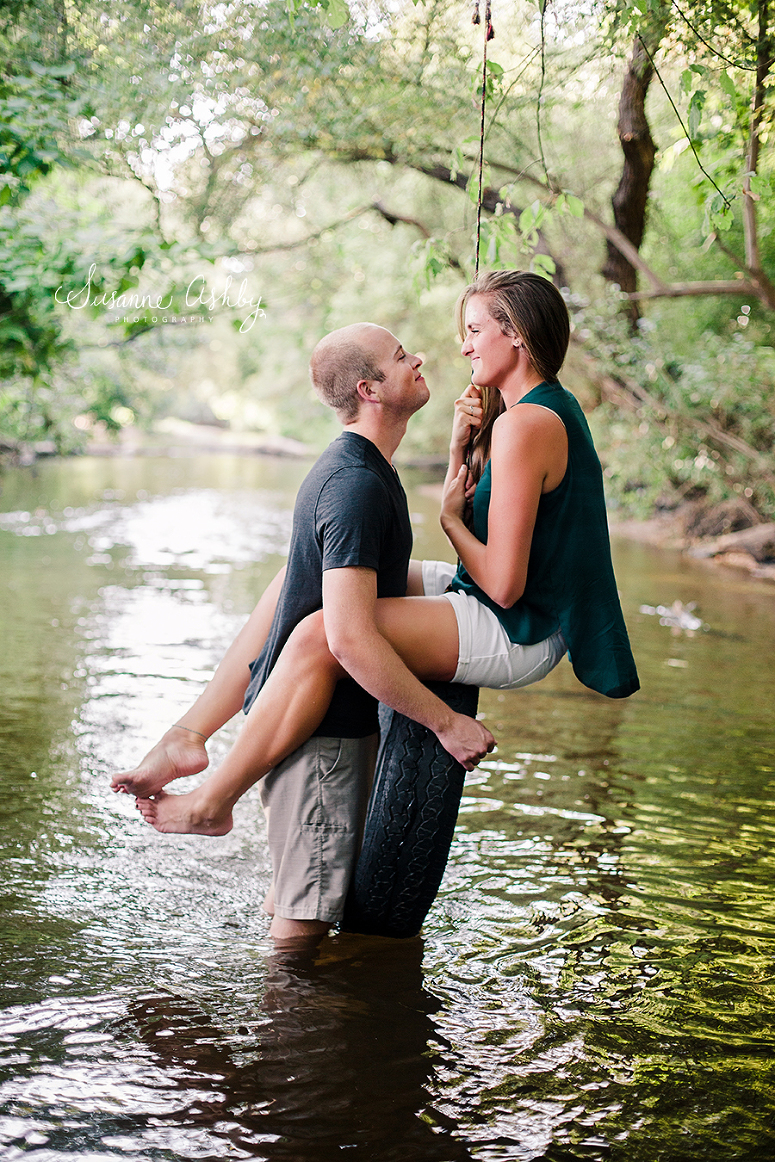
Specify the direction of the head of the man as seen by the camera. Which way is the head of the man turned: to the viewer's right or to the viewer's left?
to the viewer's right

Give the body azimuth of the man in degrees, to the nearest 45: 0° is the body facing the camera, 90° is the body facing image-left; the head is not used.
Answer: approximately 270°

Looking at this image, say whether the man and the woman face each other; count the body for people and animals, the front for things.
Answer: yes

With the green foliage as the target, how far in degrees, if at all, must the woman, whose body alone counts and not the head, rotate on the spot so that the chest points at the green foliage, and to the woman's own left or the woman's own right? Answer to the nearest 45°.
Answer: approximately 90° to the woman's own right

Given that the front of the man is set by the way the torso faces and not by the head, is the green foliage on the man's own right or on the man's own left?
on the man's own left

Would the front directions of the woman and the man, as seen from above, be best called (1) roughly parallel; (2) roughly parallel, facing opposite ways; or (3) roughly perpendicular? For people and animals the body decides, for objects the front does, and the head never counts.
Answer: roughly parallel, facing opposite ways

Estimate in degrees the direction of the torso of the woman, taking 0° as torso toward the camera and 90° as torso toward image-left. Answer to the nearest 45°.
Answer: approximately 90°

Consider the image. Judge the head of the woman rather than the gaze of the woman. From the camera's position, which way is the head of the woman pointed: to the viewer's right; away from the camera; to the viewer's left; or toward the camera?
to the viewer's left
